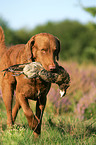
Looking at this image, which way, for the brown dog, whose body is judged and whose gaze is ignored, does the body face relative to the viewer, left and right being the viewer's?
facing the viewer and to the right of the viewer
